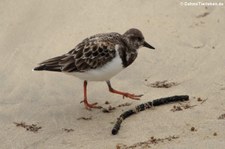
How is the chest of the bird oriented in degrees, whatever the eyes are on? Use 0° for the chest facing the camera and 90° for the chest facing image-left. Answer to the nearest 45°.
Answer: approximately 270°
